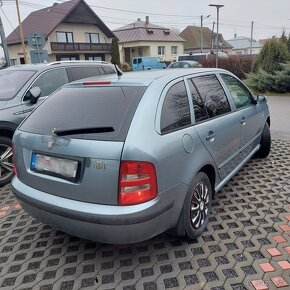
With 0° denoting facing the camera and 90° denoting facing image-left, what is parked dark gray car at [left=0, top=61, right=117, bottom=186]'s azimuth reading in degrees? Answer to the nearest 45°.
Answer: approximately 45°

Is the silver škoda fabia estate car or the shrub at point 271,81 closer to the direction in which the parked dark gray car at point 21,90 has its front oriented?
the silver škoda fabia estate car

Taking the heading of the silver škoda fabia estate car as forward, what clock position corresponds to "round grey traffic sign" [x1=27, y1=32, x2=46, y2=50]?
The round grey traffic sign is roughly at 10 o'clock from the silver škoda fabia estate car.

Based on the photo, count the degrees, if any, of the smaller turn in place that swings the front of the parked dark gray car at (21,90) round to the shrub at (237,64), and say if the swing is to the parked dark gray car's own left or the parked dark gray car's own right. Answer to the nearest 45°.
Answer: approximately 180°

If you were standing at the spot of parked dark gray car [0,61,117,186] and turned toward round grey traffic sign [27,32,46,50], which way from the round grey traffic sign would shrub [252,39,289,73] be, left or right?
right

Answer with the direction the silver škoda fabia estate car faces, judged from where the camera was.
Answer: facing away from the viewer and to the right of the viewer

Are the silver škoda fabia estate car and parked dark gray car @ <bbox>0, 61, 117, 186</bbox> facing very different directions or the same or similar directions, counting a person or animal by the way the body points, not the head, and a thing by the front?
very different directions
